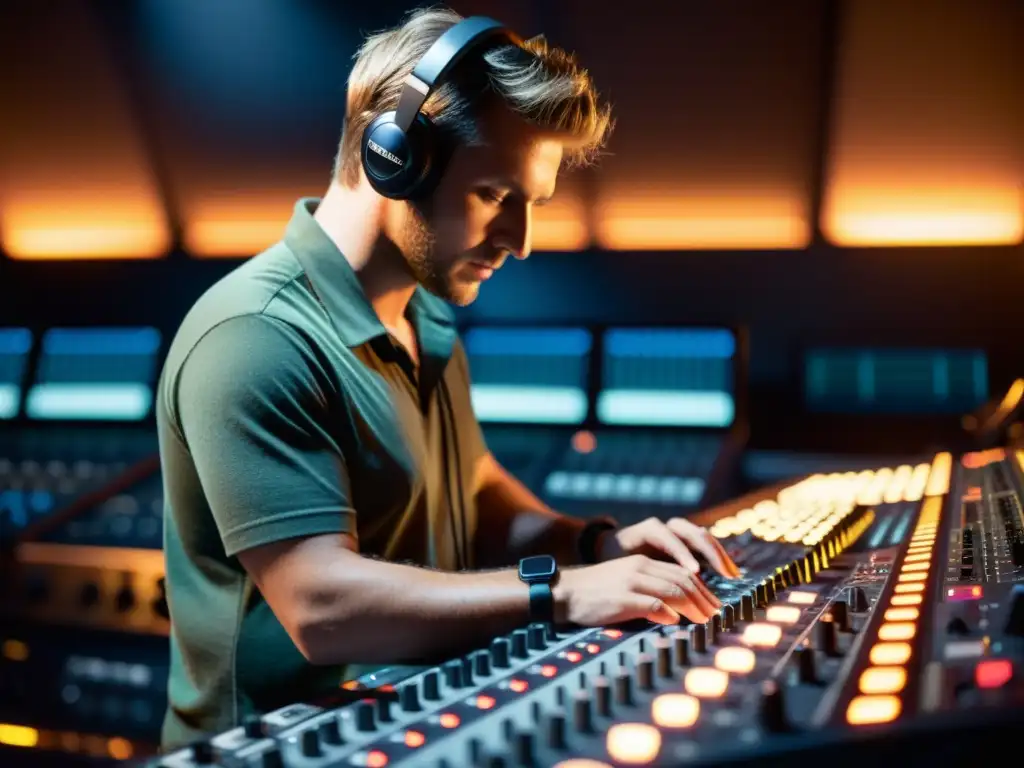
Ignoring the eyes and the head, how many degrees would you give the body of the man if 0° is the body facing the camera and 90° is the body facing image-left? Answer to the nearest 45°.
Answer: approximately 315°
